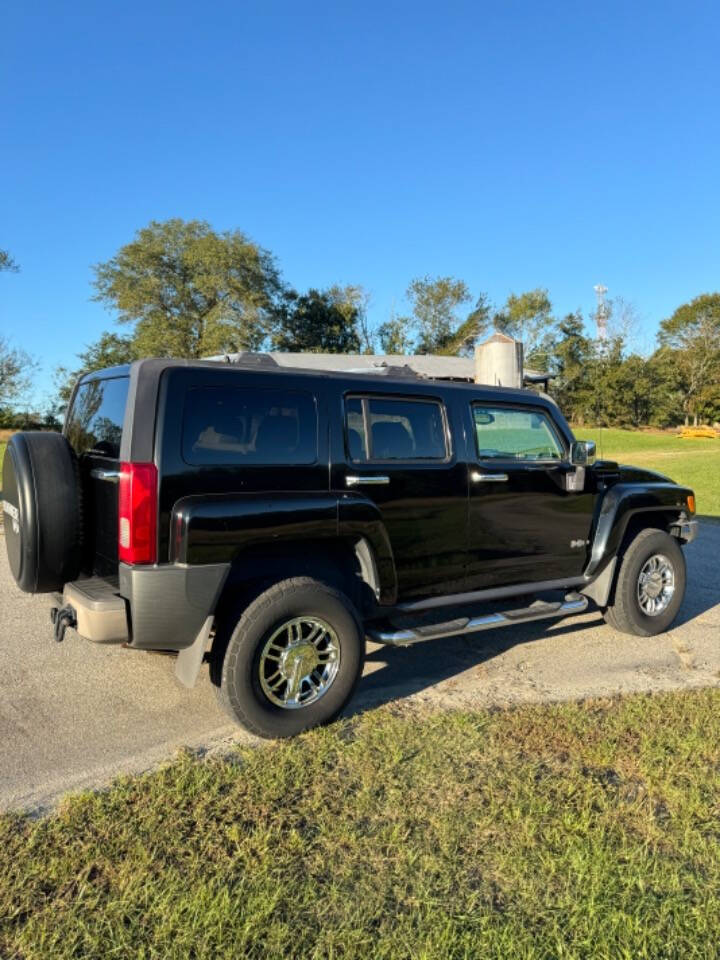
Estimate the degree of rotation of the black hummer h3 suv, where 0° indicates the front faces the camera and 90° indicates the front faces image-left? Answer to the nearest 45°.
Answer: approximately 225°

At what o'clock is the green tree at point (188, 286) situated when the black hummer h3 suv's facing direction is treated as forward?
The green tree is roughly at 10 o'clock from the black hummer h3 suv.
